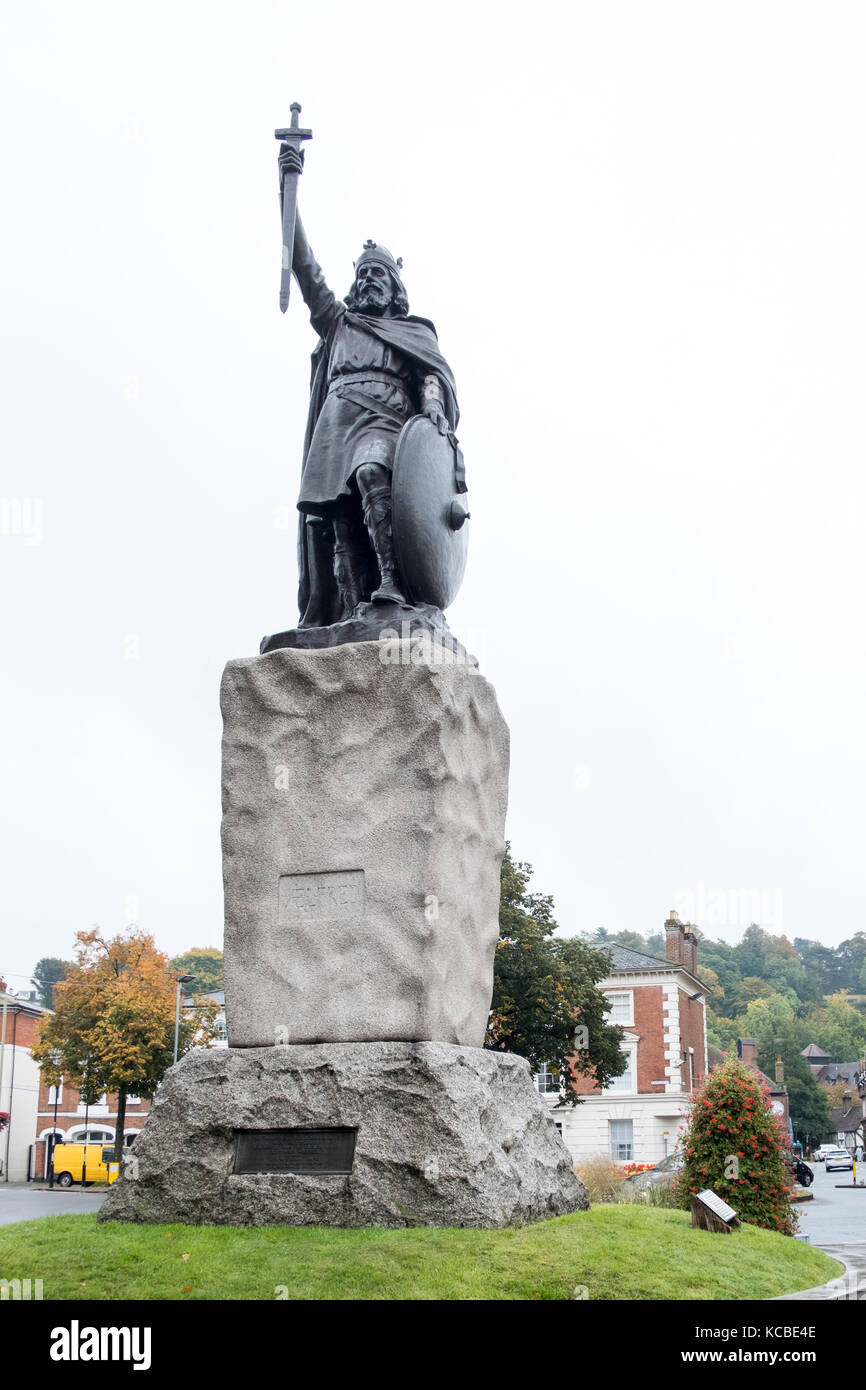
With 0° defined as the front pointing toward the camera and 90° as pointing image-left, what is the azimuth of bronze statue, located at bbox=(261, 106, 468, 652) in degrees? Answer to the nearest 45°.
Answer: approximately 0°

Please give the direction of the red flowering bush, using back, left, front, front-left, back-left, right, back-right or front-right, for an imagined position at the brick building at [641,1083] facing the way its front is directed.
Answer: front

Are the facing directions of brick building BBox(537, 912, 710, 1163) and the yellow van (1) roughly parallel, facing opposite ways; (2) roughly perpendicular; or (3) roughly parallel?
roughly perpendicular

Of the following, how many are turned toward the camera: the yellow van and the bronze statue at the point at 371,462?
1

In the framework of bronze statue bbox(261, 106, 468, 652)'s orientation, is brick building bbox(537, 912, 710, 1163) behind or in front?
behind

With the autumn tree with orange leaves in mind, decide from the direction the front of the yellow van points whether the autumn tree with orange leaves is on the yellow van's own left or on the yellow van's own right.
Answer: on the yellow van's own right

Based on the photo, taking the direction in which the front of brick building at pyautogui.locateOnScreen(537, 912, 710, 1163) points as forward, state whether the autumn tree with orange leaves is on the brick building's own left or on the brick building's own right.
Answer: on the brick building's own right

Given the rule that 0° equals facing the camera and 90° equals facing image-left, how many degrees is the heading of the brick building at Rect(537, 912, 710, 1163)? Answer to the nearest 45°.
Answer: approximately 0°

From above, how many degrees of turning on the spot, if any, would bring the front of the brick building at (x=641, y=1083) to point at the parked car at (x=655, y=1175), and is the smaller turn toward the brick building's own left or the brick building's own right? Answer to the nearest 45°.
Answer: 0° — it already faces it
